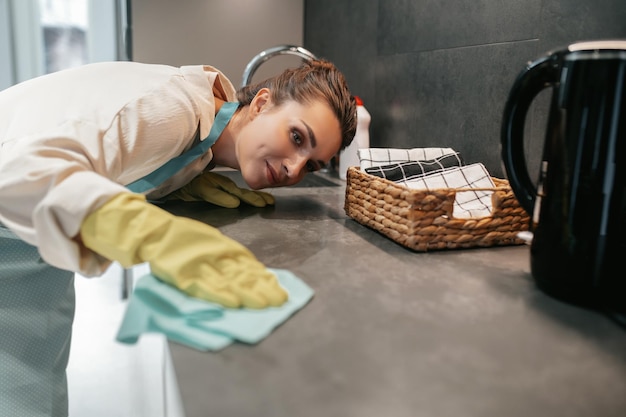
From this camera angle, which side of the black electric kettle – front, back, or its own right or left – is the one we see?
right

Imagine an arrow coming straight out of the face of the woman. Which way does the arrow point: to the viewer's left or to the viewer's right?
to the viewer's right
